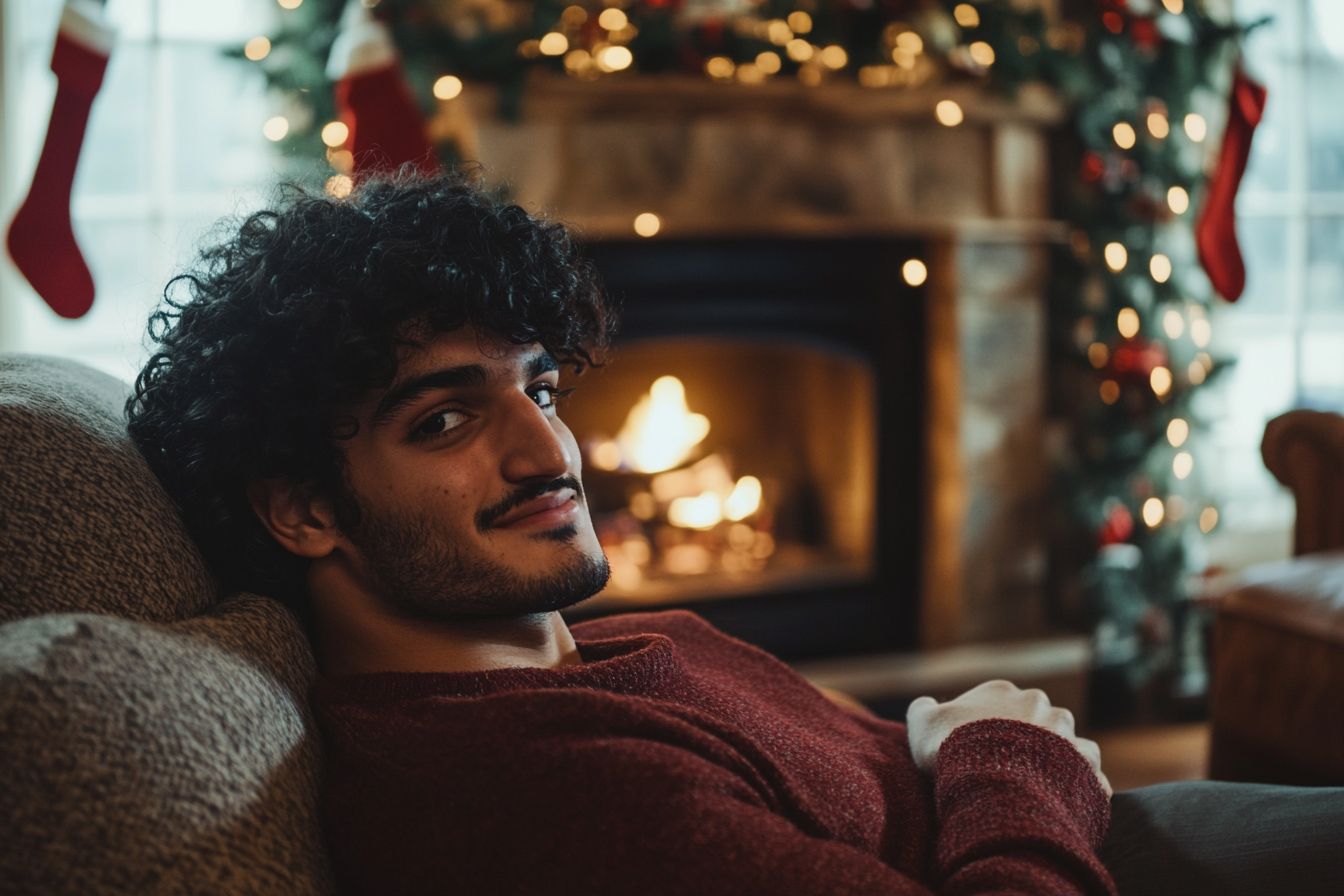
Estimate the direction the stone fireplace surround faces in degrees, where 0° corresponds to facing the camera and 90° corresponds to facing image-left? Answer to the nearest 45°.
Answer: approximately 0°

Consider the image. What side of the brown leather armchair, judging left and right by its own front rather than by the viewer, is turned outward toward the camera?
left

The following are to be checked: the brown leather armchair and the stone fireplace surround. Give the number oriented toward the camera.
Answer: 1

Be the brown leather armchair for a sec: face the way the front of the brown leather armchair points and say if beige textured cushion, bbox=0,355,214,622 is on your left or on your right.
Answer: on your left

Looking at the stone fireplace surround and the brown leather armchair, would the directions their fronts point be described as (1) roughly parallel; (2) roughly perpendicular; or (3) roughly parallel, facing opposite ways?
roughly perpendicular
